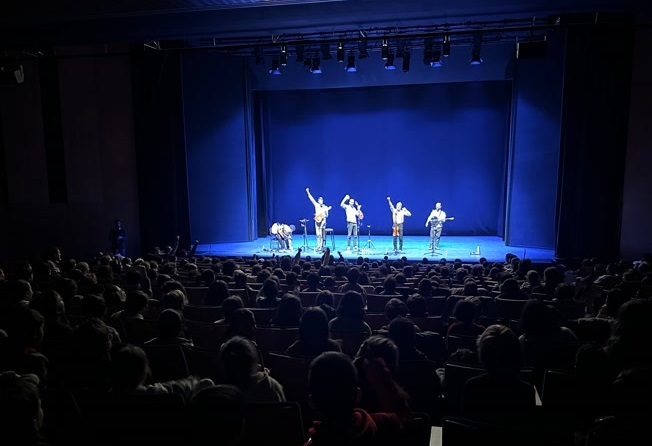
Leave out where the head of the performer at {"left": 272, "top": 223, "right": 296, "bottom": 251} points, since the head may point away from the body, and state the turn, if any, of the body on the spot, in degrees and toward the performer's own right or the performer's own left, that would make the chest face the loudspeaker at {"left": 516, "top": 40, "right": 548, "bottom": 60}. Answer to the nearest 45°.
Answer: approximately 45° to the performer's own left

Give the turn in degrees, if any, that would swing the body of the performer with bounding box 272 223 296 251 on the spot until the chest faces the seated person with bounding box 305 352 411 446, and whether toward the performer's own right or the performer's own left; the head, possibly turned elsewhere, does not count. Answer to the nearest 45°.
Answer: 0° — they already face them

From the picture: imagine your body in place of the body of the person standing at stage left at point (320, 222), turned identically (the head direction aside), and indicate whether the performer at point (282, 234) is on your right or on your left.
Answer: on your right

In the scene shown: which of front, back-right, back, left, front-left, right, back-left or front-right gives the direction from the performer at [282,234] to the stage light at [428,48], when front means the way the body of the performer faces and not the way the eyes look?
front-left

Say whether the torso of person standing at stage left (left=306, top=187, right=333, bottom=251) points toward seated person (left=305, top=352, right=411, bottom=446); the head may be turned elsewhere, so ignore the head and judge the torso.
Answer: yes

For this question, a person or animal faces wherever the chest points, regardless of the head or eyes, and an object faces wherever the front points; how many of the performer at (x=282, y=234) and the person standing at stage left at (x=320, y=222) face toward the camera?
2

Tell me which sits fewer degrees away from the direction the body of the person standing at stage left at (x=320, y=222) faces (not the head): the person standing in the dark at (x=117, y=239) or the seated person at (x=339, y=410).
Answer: the seated person

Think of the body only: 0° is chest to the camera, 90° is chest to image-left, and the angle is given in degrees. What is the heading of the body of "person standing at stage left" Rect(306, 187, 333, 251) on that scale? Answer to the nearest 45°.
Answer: approximately 0°

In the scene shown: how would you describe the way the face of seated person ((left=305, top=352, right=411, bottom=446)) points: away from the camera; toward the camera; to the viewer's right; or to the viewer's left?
away from the camera
